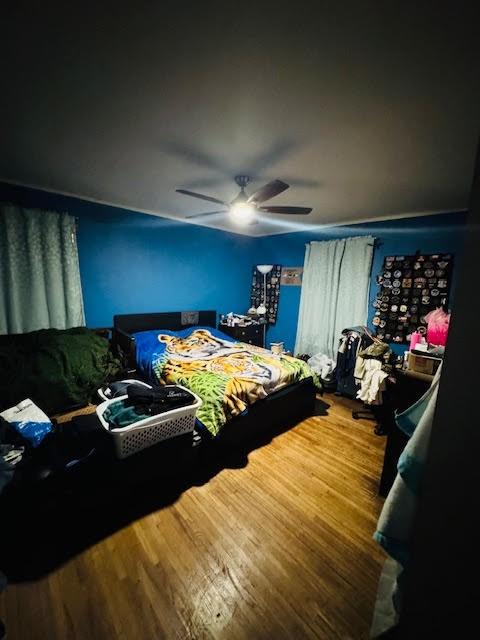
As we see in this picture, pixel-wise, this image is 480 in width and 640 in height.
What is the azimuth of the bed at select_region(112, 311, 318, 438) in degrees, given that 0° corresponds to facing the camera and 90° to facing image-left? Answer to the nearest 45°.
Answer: approximately 315°

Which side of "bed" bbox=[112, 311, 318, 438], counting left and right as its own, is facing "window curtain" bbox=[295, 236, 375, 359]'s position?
left

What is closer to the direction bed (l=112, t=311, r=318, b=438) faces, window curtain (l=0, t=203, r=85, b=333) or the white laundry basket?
the white laundry basket

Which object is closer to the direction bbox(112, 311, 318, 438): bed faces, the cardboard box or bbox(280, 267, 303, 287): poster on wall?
the cardboard box

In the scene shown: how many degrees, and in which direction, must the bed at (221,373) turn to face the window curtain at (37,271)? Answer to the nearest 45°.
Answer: approximately 135° to its right

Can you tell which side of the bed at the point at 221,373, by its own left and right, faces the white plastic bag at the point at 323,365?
left

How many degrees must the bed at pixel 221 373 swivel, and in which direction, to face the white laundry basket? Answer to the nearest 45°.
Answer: approximately 90° to its right

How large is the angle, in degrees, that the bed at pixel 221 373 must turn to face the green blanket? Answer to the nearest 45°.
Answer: approximately 135° to its right
